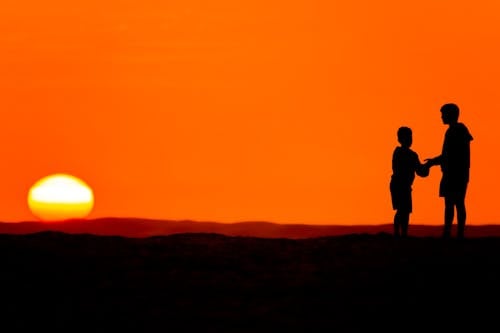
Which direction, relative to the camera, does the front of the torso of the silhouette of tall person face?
to the viewer's left

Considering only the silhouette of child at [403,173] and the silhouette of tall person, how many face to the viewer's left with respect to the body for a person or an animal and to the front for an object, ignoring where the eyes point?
1

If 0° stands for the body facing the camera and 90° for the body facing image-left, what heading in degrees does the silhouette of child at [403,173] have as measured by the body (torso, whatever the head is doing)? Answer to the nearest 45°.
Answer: approximately 270°

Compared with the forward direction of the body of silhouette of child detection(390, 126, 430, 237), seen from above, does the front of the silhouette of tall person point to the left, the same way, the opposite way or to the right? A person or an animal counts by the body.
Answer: the opposite way
